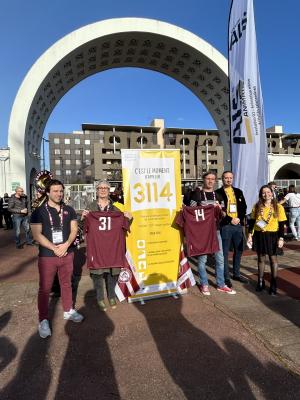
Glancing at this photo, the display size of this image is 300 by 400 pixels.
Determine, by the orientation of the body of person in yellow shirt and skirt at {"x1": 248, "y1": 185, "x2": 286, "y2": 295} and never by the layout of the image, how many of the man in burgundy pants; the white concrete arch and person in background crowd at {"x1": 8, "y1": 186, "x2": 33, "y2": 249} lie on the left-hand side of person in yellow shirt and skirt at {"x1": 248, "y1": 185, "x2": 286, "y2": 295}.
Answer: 0

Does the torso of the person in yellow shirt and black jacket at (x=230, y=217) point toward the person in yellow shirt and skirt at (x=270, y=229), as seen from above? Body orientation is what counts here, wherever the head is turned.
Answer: no

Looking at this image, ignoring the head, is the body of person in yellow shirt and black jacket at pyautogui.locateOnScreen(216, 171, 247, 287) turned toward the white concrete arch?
no

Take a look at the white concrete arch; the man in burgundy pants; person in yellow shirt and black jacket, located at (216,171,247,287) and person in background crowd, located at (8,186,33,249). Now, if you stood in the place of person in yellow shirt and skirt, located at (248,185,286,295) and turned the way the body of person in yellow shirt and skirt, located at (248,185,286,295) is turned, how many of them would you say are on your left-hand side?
0

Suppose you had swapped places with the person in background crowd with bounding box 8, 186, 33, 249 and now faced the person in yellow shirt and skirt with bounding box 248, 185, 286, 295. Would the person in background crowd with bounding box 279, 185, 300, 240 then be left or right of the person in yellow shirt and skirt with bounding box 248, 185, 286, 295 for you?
left

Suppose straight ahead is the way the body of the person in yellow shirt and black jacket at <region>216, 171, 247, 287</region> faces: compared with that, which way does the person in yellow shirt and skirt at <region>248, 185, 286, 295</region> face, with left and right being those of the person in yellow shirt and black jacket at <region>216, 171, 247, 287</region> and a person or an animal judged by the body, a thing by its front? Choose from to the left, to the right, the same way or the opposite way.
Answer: the same way

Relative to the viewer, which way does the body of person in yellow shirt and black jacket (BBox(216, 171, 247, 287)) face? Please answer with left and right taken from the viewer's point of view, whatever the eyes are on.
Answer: facing the viewer

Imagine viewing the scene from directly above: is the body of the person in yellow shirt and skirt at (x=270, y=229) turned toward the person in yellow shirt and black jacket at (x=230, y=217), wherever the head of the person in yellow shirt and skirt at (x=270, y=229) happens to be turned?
no

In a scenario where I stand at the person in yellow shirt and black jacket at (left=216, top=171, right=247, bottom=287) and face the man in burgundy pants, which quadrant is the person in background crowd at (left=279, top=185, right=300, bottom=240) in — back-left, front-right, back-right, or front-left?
back-right

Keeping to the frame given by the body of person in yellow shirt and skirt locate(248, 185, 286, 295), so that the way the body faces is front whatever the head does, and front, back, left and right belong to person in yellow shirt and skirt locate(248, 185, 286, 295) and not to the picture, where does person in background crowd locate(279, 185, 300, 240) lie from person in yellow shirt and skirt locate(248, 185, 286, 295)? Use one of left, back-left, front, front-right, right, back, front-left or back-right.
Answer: back

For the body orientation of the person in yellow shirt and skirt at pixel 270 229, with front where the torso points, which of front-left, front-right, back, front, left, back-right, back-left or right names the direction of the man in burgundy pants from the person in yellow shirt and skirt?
front-right

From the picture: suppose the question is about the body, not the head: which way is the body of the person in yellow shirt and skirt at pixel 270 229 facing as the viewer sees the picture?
toward the camera

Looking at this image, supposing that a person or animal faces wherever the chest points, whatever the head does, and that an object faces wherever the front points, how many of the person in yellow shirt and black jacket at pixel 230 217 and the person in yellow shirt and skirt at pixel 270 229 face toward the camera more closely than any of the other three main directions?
2

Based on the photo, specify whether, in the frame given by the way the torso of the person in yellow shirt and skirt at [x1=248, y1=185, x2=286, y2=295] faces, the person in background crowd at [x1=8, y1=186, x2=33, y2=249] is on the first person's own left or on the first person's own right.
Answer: on the first person's own right
